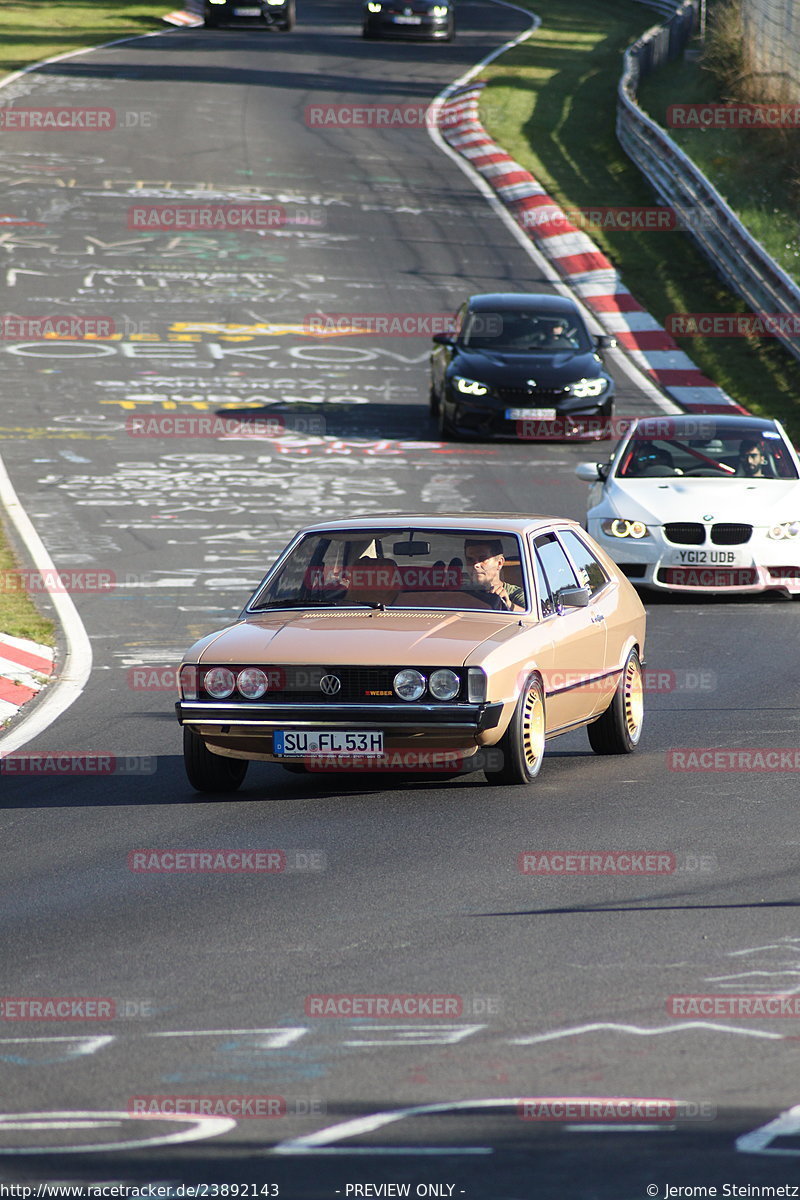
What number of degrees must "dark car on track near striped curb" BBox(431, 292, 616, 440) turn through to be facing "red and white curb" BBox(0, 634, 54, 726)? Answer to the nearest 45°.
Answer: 0° — it already faces it

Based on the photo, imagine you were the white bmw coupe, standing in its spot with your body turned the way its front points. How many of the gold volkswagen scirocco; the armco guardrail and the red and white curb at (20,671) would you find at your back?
1

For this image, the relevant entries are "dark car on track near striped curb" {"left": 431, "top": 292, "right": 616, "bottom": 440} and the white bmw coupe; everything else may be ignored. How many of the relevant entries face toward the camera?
2

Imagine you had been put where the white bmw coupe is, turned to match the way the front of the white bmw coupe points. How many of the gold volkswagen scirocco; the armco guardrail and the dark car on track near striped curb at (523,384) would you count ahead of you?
1

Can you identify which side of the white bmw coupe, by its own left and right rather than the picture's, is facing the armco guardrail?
back

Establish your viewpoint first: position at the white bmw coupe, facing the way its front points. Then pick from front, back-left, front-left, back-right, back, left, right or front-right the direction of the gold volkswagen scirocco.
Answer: front

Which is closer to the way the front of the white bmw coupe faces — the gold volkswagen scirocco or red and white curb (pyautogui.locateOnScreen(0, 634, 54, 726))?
the gold volkswagen scirocco

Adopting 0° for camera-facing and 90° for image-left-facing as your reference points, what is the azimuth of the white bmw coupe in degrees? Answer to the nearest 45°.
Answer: approximately 0°

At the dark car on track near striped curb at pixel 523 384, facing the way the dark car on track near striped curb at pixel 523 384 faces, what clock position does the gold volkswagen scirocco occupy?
The gold volkswagen scirocco is roughly at 12 o'clock from the dark car on track near striped curb.

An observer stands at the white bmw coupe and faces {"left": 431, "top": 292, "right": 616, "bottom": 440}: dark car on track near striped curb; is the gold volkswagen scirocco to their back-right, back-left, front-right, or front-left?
back-left

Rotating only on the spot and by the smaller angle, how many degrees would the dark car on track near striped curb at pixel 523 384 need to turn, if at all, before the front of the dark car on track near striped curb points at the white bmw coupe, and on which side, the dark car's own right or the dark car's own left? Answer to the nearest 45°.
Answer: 0° — it already faces it

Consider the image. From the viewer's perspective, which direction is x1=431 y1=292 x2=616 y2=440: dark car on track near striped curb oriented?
toward the camera

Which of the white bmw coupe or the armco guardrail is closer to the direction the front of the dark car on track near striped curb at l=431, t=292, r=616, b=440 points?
the white bmw coupe
